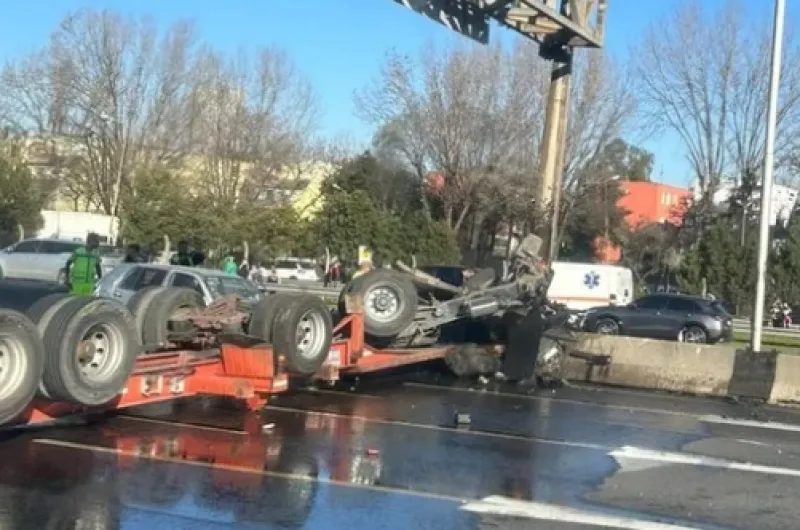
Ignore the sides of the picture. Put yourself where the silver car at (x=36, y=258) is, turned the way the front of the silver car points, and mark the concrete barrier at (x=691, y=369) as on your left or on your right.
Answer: on your left

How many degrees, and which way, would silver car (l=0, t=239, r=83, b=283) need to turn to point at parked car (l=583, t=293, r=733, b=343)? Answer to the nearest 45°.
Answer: approximately 135° to its left

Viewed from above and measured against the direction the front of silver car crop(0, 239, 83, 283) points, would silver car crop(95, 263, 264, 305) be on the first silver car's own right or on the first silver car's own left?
on the first silver car's own left

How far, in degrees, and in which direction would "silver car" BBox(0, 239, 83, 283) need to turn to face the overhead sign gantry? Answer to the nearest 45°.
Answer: approximately 135° to its left

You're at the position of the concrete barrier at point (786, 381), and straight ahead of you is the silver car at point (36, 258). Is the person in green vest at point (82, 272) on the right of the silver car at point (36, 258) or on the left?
left

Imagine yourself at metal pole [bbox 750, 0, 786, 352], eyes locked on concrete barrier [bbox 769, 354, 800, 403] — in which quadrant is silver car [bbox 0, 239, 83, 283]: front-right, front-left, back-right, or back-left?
back-right
